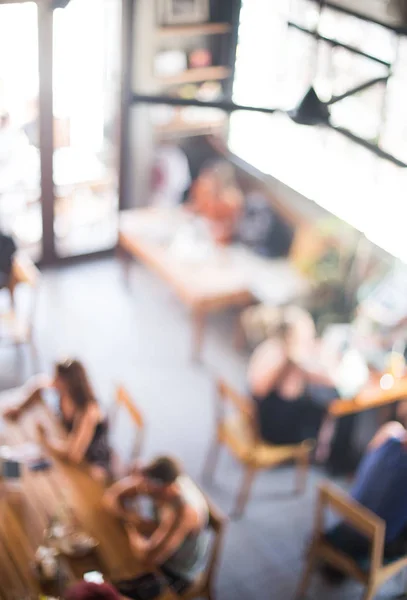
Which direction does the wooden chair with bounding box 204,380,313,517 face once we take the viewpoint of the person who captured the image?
facing away from the viewer and to the right of the viewer

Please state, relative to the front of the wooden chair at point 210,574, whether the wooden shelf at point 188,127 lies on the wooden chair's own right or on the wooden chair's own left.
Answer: on the wooden chair's own right

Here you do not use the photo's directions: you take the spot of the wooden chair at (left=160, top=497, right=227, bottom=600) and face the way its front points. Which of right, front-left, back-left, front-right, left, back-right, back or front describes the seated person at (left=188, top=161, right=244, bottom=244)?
back-right

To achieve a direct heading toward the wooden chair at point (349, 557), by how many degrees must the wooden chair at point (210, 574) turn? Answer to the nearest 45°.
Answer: approximately 135° to its left

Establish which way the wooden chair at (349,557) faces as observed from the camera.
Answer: facing away from the viewer and to the right of the viewer

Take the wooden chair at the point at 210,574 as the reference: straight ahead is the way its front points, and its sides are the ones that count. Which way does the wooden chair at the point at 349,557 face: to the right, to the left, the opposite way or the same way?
the opposite way

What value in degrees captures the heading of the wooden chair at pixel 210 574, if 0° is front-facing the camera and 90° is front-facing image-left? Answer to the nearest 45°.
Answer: approximately 45°

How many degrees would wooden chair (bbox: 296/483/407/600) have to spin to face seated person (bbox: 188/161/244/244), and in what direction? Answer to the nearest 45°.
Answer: approximately 90° to its left

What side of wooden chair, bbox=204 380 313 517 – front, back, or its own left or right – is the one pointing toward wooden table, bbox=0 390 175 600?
back

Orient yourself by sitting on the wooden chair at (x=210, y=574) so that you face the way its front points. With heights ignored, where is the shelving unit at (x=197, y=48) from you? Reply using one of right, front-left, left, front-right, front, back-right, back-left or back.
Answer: back-right

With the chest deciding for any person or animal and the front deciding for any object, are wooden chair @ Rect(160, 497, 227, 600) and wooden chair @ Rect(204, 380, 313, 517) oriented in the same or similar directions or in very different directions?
very different directions

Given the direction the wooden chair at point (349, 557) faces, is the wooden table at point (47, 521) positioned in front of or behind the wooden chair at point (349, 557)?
behind

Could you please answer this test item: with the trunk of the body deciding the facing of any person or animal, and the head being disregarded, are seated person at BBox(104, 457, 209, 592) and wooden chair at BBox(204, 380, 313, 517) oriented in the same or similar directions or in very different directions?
very different directions

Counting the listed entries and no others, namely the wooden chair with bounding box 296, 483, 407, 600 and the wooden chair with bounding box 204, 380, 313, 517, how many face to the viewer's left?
0
